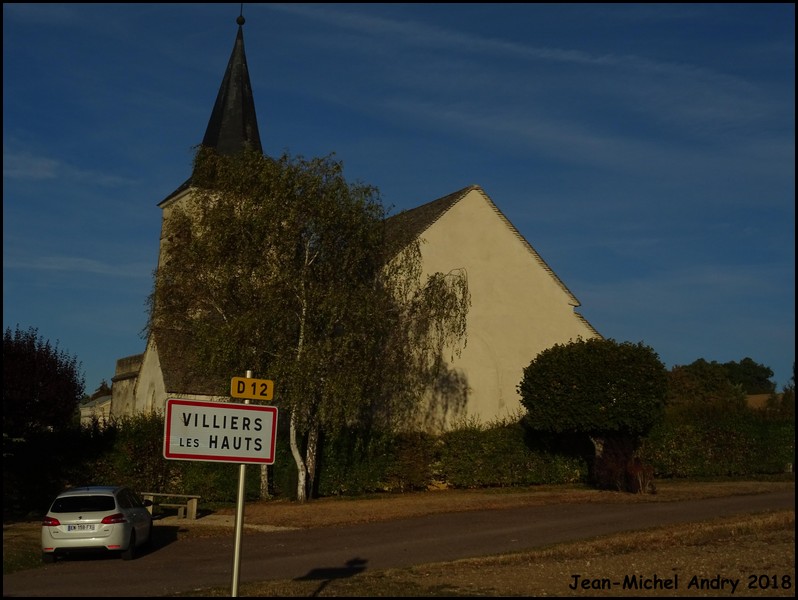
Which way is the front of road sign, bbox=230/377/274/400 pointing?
toward the camera

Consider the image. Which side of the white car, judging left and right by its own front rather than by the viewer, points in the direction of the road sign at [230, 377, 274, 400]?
back

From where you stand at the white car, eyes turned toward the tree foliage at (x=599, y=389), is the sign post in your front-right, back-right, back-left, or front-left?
back-right

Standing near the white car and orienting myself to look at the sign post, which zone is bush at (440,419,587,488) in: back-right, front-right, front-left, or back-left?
back-left

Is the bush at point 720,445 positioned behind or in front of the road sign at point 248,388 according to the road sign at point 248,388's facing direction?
behind

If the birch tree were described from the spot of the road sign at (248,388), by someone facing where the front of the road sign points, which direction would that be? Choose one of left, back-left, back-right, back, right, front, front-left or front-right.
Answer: back

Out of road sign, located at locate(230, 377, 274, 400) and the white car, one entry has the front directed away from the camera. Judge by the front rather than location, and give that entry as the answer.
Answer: the white car

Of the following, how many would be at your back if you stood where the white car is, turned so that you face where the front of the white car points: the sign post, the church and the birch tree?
1

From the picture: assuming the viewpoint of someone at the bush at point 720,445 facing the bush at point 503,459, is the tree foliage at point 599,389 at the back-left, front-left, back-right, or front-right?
front-left

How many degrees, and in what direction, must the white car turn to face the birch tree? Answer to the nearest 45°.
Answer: approximately 45° to its right

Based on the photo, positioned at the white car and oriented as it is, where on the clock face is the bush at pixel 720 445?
The bush is roughly at 2 o'clock from the white car.

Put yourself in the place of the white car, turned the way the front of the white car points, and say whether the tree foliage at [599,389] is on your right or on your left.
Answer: on your right

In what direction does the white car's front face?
away from the camera

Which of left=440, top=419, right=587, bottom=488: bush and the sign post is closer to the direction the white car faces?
the bush

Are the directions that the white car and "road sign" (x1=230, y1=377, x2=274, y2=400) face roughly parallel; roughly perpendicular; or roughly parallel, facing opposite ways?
roughly parallel, facing opposite ways

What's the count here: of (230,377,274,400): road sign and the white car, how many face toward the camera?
1

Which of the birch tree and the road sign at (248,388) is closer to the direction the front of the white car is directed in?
the birch tree
